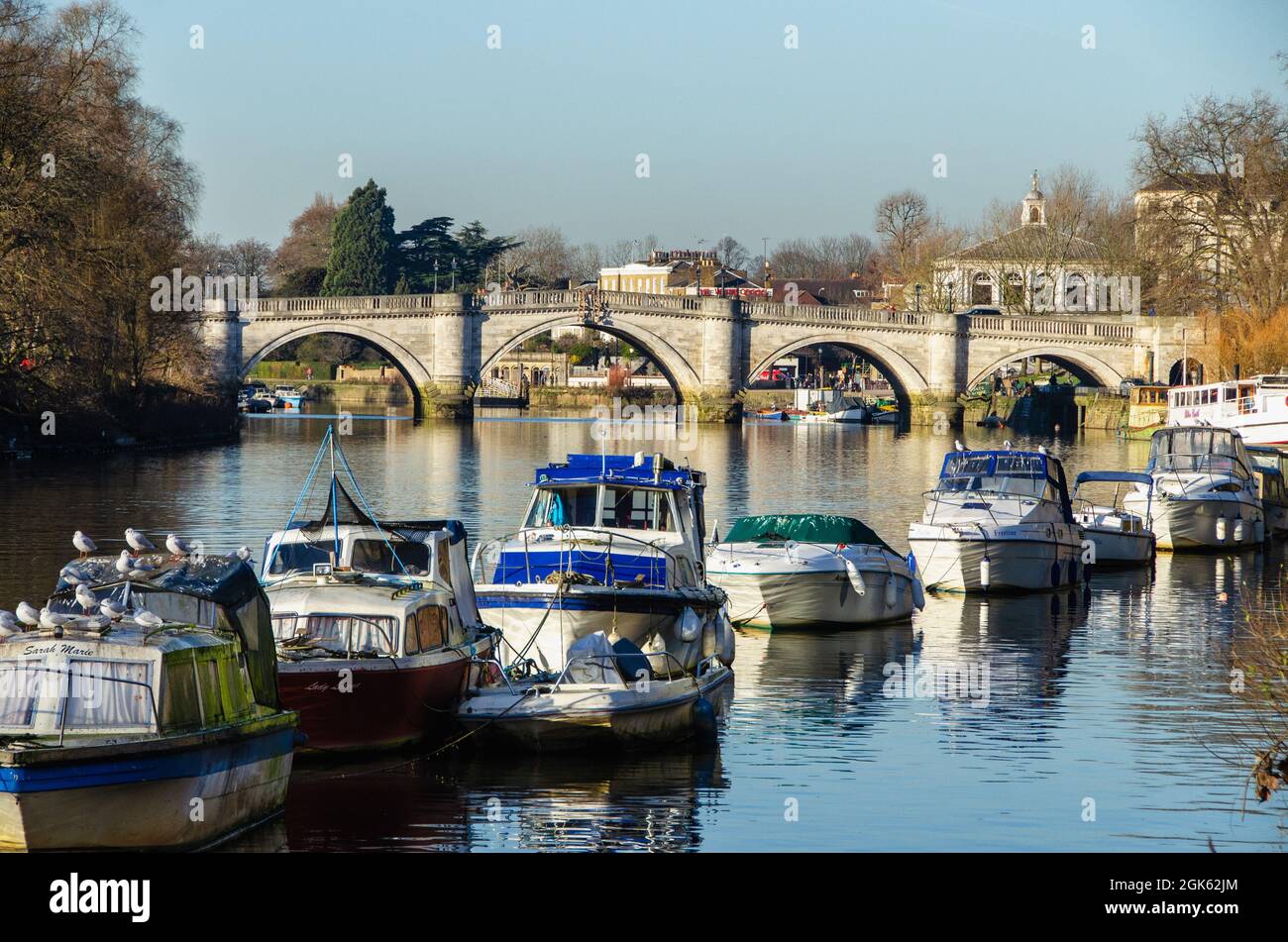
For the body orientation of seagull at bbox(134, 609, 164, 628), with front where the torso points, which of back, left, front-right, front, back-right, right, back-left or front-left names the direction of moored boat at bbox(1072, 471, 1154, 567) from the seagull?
back-right

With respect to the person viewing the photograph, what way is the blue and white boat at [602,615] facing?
facing the viewer and to the left of the viewer

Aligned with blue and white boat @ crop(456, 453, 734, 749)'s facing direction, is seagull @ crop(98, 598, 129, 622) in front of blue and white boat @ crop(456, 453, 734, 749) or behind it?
in front

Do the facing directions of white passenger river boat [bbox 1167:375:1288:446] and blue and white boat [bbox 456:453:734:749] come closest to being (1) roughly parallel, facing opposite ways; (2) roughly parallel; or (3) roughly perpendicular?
roughly perpendicular

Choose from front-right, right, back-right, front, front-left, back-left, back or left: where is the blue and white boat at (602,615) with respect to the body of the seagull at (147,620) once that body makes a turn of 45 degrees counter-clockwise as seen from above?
back

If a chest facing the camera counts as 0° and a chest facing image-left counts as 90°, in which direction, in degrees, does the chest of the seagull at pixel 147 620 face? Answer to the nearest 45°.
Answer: approximately 90°

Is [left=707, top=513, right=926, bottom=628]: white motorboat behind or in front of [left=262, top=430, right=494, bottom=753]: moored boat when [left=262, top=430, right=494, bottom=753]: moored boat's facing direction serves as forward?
behind
